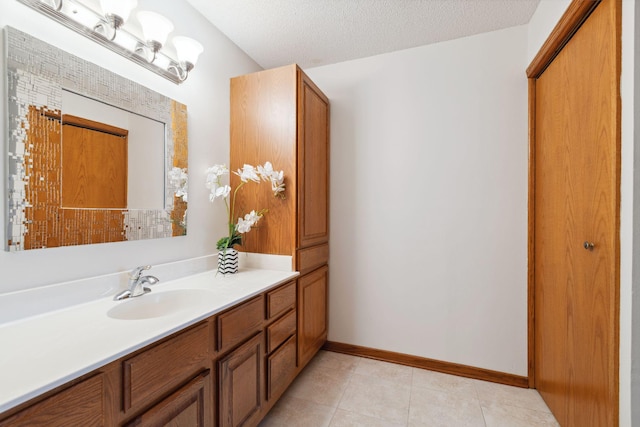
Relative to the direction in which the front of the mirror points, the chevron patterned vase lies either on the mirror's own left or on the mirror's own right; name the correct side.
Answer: on the mirror's own left

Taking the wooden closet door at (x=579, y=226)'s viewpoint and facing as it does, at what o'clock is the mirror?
The mirror is roughly at 12 o'clock from the wooden closet door.

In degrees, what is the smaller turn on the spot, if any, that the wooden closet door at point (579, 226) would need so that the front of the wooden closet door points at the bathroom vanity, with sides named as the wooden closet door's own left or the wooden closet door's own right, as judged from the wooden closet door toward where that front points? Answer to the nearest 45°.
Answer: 0° — it already faces it

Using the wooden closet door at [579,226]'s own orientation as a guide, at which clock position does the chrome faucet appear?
The chrome faucet is roughly at 12 o'clock from the wooden closet door.

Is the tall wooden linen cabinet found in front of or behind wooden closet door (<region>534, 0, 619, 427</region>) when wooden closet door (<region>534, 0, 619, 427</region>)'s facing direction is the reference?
in front

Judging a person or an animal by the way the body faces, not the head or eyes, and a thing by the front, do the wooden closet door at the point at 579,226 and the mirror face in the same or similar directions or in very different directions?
very different directions

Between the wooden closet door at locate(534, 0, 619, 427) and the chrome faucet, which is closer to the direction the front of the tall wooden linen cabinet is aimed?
the wooden closet door

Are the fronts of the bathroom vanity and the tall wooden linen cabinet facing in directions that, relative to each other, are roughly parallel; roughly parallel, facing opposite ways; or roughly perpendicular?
roughly parallel

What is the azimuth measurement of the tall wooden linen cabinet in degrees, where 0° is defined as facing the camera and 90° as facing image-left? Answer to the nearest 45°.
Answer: approximately 315°

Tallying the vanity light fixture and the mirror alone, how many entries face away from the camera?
0

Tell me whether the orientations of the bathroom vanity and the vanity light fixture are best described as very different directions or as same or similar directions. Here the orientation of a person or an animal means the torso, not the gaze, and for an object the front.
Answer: same or similar directions

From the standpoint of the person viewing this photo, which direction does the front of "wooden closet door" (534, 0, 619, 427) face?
facing the viewer and to the left of the viewer

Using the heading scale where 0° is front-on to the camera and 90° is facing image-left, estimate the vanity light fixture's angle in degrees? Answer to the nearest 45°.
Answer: approximately 315°
